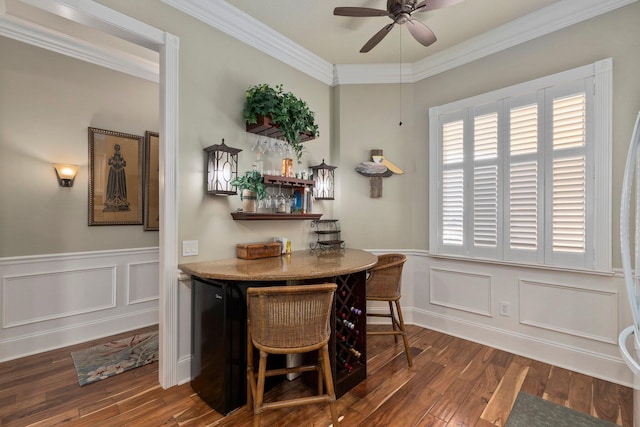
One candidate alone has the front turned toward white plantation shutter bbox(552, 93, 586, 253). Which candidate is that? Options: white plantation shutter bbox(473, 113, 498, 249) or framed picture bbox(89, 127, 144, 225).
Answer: the framed picture

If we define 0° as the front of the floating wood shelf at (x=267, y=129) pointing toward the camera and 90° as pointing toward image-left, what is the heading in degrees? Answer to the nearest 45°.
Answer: approximately 315°

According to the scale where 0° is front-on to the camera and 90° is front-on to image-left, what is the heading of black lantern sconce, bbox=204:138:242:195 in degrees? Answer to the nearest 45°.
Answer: approximately 315°

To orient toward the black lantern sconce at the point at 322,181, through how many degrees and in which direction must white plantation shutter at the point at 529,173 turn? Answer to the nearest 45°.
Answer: approximately 45° to its right

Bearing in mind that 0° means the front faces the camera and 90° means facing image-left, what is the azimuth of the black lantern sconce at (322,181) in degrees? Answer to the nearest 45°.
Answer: approximately 315°

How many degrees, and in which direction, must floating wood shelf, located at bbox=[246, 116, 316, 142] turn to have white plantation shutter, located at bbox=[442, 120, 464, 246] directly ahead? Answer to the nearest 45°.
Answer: approximately 45° to its left

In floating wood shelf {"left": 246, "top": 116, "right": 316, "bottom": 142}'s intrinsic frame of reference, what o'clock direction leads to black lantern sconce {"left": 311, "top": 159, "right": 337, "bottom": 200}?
The black lantern sconce is roughly at 9 o'clock from the floating wood shelf.
